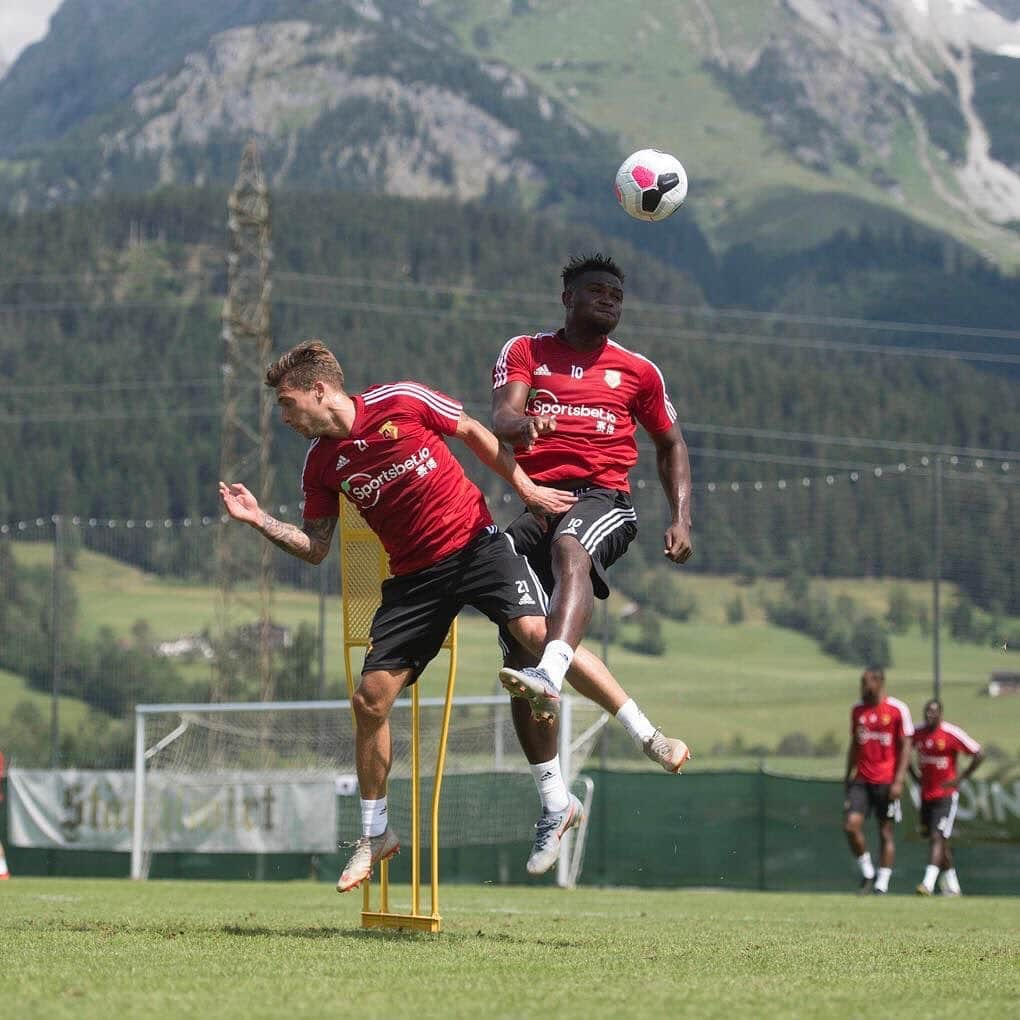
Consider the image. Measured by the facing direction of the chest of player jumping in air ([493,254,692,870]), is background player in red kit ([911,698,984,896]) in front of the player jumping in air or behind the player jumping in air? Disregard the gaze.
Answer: behind

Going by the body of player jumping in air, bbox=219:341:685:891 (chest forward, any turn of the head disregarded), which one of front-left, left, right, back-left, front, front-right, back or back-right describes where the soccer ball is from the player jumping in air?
back

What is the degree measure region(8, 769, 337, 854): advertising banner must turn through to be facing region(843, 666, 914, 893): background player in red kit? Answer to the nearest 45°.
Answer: approximately 45° to its left

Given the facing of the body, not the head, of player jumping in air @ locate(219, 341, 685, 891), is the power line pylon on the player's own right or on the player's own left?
on the player's own right

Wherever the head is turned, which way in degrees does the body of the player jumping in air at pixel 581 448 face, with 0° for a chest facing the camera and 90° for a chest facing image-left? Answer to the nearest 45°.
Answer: approximately 0°

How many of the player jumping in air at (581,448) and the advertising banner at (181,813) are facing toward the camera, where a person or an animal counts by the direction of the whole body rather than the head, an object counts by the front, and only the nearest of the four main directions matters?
2

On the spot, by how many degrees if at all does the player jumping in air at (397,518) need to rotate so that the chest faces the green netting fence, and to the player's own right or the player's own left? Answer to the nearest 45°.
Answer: approximately 135° to the player's own right

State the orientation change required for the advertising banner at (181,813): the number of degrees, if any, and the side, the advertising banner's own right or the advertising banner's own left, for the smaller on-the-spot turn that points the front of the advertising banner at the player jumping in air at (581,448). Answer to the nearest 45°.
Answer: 0° — it already faces them

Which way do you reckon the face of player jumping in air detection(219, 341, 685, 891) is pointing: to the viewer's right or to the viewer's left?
to the viewer's left

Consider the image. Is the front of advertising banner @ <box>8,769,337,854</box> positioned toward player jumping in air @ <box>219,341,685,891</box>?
yes

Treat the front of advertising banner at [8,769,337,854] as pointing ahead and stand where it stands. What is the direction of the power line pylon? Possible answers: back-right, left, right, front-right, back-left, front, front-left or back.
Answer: back
